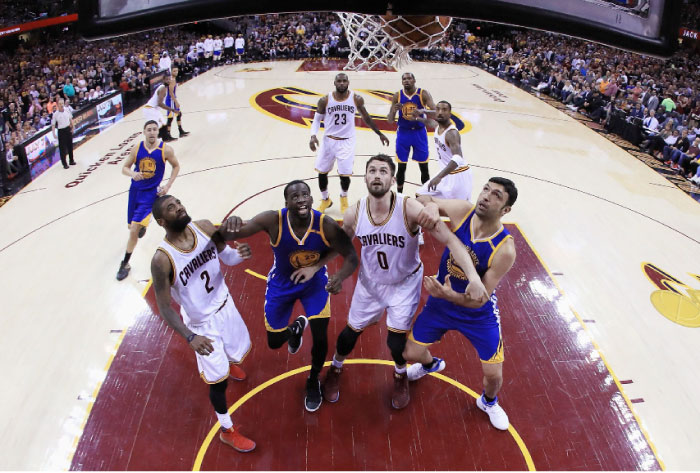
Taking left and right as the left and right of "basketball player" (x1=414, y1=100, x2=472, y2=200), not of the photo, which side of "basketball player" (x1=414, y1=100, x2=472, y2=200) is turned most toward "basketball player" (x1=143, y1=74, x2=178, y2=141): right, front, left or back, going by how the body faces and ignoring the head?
right

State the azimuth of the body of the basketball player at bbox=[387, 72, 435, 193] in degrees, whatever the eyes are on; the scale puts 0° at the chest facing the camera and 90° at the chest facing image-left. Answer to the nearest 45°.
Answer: approximately 0°

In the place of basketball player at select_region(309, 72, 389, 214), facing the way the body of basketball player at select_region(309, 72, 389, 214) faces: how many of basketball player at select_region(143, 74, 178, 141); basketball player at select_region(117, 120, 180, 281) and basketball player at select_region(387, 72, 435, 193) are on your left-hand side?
1

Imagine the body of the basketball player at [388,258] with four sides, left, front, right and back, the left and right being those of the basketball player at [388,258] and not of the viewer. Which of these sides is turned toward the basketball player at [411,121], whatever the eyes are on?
back

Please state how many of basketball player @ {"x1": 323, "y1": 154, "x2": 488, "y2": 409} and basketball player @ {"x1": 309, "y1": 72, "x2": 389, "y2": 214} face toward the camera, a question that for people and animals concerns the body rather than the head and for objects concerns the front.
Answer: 2

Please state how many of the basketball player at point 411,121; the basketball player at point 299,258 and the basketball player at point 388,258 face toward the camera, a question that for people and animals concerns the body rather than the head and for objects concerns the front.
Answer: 3

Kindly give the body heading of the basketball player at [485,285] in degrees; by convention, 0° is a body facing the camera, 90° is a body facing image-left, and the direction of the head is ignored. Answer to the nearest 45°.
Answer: approximately 45°

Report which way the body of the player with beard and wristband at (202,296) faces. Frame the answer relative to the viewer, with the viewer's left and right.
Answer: facing the viewer and to the right of the viewer

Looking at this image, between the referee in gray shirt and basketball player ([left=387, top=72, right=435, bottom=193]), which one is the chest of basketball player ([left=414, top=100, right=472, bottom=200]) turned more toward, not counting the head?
the referee in gray shirt

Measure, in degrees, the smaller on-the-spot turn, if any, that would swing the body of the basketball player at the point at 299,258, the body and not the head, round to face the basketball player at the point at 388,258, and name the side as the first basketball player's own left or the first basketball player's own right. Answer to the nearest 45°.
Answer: approximately 90° to the first basketball player's own left

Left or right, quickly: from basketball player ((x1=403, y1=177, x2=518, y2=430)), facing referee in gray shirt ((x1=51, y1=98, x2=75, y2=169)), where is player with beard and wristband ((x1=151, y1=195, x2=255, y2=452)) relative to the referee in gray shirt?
left

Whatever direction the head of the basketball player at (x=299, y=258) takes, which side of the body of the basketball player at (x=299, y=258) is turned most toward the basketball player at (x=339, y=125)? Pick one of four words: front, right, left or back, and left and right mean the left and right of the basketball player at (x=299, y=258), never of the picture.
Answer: back
